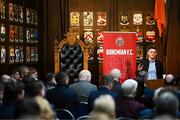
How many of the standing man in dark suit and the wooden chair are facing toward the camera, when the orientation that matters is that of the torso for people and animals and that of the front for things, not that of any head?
2

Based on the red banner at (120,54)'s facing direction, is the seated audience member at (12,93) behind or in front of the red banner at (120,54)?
in front

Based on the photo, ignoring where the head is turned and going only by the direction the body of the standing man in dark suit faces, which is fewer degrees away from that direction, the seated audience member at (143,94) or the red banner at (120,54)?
the seated audience member

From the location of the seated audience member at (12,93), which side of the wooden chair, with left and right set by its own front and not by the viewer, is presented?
front

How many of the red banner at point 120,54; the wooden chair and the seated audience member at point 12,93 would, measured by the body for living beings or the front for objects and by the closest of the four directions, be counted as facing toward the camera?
2

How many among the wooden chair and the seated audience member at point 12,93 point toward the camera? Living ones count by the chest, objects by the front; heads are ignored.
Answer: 1

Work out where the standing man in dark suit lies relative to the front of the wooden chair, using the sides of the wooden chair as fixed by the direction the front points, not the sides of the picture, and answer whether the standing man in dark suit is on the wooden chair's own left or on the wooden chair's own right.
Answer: on the wooden chair's own left

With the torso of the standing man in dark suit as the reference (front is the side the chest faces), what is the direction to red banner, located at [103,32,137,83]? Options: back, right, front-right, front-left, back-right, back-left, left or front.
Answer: right
